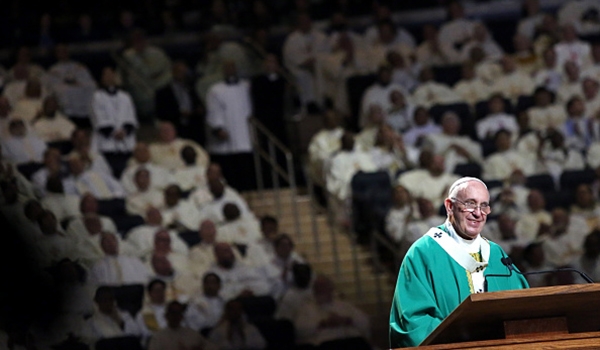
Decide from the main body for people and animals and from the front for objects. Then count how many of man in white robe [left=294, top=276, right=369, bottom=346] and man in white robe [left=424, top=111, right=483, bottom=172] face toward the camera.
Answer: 2

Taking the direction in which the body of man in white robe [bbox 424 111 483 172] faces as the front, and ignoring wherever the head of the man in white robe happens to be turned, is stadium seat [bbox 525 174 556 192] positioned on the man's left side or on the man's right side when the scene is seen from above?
on the man's left side

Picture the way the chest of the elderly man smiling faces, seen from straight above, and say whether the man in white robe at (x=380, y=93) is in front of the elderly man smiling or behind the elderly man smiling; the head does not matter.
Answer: behind

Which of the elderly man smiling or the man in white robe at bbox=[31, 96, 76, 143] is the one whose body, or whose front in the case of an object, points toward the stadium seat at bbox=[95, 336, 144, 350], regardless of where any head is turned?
the man in white robe

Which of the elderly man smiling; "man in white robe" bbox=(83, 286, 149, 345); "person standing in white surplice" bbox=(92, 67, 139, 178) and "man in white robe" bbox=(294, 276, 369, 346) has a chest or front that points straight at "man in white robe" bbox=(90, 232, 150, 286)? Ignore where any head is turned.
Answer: the person standing in white surplice

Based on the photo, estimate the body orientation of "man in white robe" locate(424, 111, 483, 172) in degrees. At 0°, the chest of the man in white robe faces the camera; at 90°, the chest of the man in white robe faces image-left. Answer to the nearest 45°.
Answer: approximately 0°

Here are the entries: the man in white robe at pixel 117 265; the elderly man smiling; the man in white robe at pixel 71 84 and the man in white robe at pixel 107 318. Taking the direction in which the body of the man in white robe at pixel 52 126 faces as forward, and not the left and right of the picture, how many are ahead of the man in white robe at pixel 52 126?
3

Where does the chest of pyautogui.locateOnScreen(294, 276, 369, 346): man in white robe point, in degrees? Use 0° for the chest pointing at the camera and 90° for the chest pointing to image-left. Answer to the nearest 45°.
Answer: approximately 0°

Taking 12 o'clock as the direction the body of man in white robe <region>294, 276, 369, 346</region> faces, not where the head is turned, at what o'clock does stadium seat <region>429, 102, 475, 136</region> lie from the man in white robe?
The stadium seat is roughly at 7 o'clock from the man in white robe.
